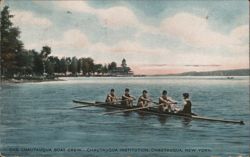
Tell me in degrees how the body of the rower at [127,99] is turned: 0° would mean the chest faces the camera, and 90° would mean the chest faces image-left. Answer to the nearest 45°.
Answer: approximately 315°

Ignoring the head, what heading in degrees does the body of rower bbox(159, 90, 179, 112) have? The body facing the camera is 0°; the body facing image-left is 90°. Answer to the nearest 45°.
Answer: approximately 315°

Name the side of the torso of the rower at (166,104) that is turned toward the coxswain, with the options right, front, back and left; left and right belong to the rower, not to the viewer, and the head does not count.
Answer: front

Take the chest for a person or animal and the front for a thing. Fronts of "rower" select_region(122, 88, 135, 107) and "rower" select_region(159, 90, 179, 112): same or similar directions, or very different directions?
same or similar directions

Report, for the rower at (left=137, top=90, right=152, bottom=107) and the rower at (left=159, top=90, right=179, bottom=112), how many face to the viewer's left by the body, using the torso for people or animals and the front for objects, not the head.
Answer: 0

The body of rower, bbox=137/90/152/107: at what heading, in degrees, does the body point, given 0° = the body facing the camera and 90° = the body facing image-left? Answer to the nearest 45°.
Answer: approximately 315°

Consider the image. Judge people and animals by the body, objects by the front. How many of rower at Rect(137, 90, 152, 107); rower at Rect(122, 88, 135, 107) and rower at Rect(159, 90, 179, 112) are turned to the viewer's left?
0

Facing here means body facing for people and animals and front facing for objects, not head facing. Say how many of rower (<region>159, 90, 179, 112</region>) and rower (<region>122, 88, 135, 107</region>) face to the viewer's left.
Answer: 0

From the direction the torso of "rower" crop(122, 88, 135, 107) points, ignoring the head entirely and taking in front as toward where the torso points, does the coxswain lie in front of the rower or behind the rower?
in front
